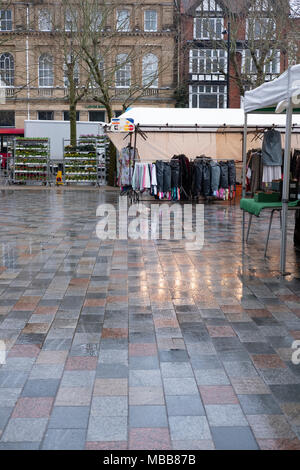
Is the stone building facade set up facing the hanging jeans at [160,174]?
yes

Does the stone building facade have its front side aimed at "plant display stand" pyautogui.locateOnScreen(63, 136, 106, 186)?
yes

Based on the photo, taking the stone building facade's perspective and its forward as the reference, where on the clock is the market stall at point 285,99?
The market stall is roughly at 12 o'clock from the stone building facade.

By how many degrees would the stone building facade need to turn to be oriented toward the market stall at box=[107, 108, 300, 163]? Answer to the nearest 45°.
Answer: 0° — it already faces it

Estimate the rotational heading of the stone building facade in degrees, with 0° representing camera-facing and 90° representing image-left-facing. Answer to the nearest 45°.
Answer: approximately 0°

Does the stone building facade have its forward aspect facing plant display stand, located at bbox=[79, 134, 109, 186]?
yes

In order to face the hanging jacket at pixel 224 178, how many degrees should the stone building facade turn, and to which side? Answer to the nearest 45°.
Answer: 0° — it already faces it

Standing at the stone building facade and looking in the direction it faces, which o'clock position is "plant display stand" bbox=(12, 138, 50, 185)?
The plant display stand is roughly at 12 o'clock from the stone building facade.
